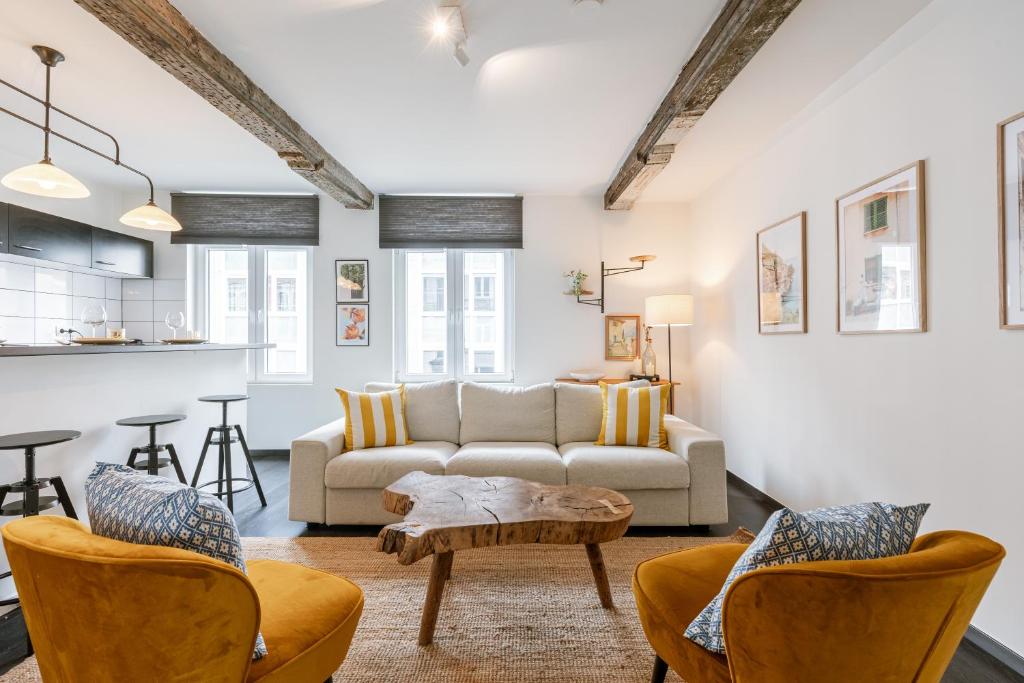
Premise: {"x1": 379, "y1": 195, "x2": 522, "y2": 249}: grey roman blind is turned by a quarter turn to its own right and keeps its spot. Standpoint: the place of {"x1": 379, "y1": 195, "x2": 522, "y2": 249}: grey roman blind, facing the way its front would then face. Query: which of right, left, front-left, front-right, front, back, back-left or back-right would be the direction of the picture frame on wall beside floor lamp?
back

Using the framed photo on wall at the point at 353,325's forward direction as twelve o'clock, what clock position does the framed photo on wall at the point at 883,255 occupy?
the framed photo on wall at the point at 883,255 is roughly at 11 o'clock from the framed photo on wall at the point at 353,325.

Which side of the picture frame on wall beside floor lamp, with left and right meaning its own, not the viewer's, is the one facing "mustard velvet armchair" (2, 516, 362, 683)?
front

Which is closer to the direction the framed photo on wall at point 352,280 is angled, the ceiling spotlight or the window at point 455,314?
the ceiling spotlight

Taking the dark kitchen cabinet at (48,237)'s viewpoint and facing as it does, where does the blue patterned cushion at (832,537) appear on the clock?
The blue patterned cushion is roughly at 1 o'clock from the dark kitchen cabinet.

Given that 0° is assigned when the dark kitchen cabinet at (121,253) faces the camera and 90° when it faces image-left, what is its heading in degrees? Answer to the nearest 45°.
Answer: approximately 315°

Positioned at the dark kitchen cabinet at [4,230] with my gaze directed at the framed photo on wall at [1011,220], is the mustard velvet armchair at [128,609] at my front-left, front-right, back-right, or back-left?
front-right

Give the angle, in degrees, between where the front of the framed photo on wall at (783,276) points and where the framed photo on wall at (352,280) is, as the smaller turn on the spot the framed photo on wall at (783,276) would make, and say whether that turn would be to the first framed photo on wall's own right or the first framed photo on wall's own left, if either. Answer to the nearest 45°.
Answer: approximately 45° to the first framed photo on wall's own right

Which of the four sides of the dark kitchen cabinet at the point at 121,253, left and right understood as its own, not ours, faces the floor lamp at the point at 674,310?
front

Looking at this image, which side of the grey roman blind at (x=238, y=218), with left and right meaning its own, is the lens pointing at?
front

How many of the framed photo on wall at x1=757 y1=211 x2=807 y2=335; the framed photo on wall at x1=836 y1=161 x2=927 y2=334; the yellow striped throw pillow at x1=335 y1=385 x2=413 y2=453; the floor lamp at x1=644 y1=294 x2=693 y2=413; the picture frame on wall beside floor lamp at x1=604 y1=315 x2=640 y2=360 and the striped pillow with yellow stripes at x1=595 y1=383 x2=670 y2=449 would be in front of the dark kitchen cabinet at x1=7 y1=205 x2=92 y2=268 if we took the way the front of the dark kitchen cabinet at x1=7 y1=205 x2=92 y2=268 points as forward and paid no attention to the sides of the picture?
6

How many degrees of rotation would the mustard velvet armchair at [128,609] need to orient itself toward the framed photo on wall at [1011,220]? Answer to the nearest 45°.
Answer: approximately 45° to its right

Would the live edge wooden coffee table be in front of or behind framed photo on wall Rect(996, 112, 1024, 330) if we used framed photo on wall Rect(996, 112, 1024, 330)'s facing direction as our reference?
in front

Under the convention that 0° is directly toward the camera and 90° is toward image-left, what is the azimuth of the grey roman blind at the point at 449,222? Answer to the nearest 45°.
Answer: approximately 0°

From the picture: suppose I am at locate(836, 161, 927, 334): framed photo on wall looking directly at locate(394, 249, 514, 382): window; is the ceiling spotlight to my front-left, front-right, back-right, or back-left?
front-left

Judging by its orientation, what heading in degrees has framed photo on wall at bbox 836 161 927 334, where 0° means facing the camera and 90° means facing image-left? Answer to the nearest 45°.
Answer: approximately 45°

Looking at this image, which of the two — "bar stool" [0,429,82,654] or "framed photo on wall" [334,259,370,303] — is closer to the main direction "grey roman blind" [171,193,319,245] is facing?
the bar stool

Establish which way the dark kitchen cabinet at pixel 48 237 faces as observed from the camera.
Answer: facing the viewer and to the right of the viewer

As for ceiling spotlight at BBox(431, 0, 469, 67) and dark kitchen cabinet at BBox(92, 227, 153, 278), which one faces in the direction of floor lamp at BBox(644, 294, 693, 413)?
the dark kitchen cabinet

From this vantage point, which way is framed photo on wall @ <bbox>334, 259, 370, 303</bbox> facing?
toward the camera

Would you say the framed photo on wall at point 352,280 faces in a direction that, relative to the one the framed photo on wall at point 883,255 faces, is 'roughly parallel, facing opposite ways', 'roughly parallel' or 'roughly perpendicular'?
roughly perpendicular

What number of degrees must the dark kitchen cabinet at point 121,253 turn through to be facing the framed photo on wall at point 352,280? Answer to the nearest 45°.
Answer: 0° — it already faces it
